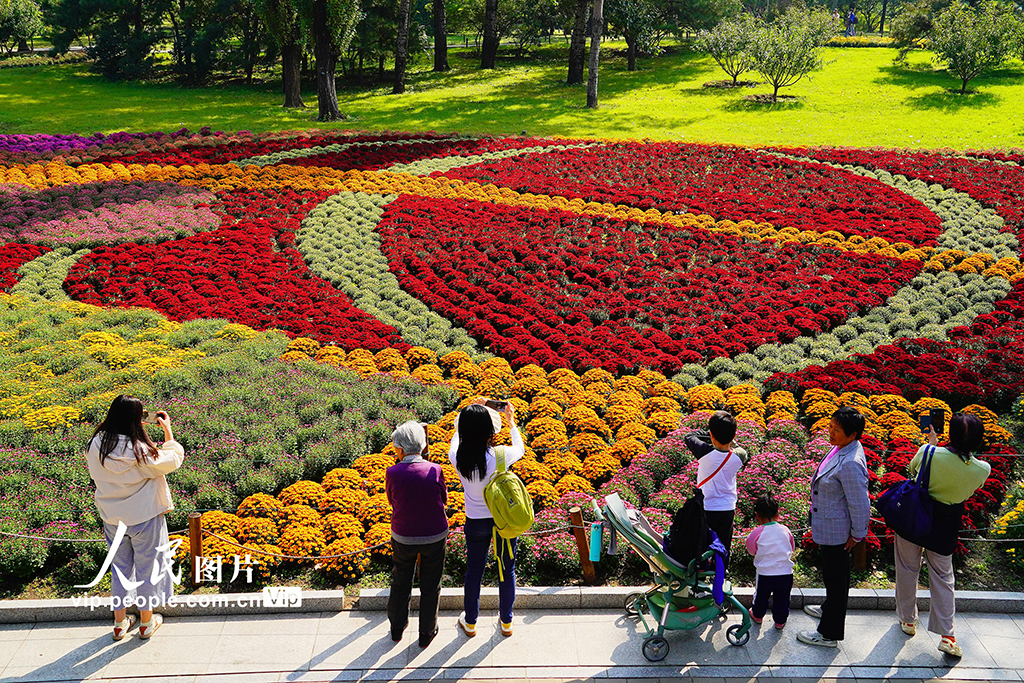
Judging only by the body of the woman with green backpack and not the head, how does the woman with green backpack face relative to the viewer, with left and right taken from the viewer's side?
facing away from the viewer

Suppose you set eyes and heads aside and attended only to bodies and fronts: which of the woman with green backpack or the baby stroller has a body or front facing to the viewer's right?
the baby stroller

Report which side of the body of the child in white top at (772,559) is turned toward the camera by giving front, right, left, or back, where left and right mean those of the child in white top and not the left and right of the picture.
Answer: back

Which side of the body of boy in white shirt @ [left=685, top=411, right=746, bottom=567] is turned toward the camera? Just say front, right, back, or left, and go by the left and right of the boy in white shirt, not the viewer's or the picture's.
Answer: back

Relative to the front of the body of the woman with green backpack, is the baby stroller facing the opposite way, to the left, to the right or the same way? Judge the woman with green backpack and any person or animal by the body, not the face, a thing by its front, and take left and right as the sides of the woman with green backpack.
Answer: to the right

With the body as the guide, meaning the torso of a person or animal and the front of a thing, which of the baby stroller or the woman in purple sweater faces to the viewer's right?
the baby stroller

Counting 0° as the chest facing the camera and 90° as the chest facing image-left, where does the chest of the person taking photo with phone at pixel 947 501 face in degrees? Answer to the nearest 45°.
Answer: approximately 135°

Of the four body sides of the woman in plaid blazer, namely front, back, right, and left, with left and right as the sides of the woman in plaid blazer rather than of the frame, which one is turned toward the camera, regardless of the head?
left

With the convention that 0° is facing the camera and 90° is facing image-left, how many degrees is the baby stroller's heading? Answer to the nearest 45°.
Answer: approximately 270°

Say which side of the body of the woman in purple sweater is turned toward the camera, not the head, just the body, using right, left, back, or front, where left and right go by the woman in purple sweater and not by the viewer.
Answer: back

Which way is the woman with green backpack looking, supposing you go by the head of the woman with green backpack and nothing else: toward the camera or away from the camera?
away from the camera

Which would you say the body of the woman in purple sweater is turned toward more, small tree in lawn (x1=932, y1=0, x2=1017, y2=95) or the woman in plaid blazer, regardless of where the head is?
the small tree in lawn

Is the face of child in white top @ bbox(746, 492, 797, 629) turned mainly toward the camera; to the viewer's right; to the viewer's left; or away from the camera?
away from the camera

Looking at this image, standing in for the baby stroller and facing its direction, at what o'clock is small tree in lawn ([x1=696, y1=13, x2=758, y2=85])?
The small tree in lawn is roughly at 9 o'clock from the baby stroller.

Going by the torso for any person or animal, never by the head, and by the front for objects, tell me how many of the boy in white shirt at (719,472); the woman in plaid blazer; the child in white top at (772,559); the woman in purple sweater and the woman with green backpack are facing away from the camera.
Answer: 4
